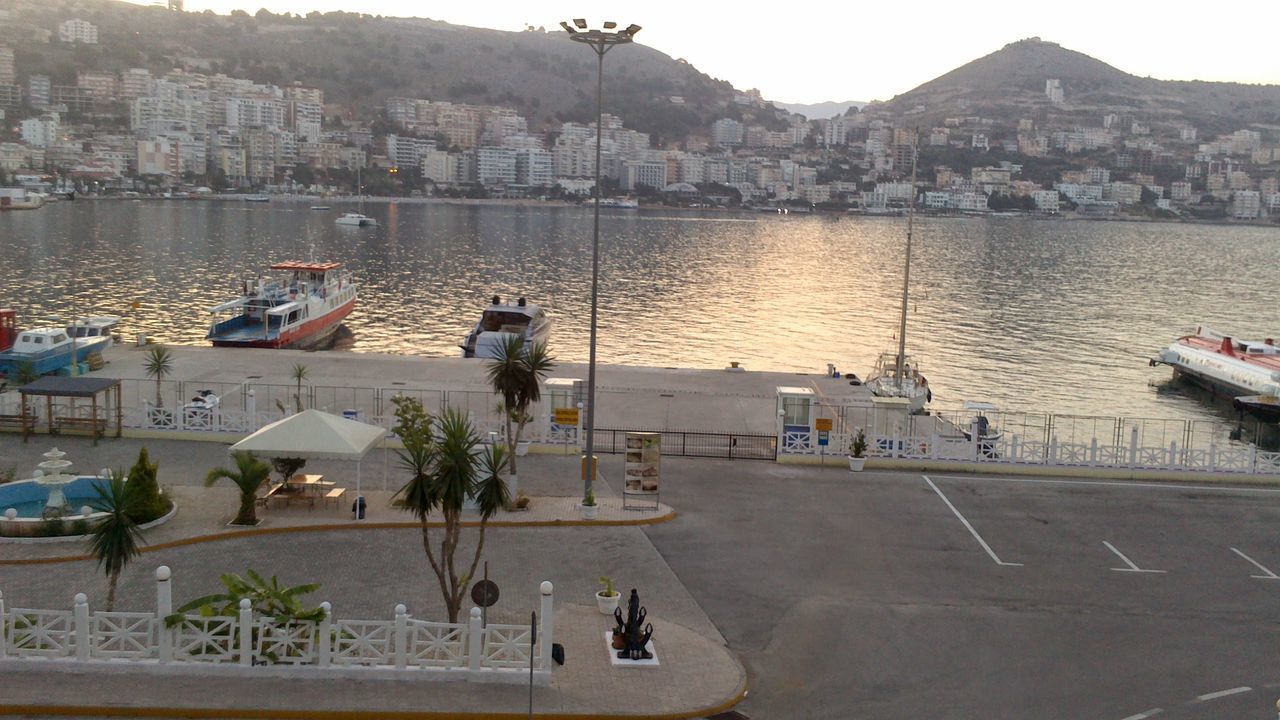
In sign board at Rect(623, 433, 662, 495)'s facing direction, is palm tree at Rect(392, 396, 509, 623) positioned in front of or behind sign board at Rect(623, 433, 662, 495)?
in front

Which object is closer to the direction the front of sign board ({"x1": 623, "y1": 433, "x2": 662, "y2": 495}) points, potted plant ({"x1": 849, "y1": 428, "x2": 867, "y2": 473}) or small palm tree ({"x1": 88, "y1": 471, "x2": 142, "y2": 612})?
the small palm tree

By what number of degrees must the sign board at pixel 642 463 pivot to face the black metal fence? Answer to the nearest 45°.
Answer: approximately 180°

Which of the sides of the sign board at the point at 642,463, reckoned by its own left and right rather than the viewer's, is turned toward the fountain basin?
right

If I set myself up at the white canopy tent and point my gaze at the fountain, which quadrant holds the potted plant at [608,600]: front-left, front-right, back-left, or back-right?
back-left

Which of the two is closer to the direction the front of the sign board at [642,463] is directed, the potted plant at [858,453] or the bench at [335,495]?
the bench

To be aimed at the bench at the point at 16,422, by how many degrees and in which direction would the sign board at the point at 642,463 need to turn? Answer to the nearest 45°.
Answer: approximately 90° to its right

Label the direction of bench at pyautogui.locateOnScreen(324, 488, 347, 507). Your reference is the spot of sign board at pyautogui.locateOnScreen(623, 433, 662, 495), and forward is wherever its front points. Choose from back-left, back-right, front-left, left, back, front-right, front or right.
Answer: right

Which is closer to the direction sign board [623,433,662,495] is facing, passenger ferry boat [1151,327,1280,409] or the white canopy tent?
the white canopy tent

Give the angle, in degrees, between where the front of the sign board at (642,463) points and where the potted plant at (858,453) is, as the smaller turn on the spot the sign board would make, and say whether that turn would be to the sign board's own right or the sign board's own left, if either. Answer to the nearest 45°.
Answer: approximately 135° to the sign board's own left

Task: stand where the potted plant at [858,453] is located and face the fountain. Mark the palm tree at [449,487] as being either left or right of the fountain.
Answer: left

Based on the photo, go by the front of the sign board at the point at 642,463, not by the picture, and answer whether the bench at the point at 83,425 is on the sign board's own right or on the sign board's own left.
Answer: on the sign board's own right

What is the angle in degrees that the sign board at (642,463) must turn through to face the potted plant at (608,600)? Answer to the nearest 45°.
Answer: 0° — it already faces it

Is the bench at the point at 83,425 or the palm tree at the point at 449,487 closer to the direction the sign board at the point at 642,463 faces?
the palm tree

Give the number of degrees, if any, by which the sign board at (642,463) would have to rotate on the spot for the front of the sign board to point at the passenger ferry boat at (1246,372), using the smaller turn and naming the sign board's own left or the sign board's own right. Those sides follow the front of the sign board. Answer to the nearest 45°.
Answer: approximately 135° to the sign board's own left

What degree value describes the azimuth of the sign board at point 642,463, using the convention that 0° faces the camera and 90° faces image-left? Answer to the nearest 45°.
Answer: approximately 0°
